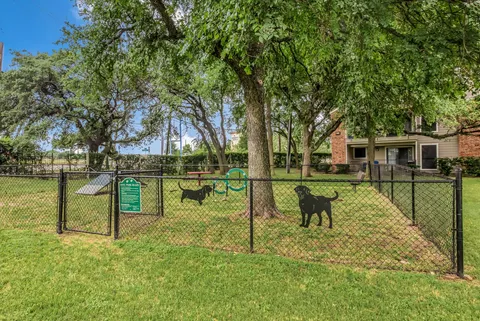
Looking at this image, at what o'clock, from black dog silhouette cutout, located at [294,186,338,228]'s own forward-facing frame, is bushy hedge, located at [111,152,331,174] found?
The bushy hedge is roughly at 2 o'clock from the black dog silhouette cutout.

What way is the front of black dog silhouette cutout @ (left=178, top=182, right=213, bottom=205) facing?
to the viewer's right

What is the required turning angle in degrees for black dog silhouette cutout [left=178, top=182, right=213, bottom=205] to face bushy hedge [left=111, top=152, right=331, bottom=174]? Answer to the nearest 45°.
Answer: approximately 90° to its left

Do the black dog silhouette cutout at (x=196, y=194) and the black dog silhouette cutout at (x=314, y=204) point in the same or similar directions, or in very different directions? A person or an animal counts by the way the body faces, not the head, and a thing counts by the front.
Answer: very different directions

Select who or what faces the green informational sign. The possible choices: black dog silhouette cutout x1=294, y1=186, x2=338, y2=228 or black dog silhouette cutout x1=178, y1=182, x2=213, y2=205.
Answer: black dog silhouette cutout x1=294, y1=186, x2=338, y2=228

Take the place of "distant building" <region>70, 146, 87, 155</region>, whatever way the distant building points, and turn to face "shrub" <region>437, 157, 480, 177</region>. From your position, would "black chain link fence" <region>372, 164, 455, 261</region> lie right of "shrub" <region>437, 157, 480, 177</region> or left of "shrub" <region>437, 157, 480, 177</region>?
right

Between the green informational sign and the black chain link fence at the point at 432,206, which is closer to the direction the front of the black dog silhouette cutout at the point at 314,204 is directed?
the green informational sign

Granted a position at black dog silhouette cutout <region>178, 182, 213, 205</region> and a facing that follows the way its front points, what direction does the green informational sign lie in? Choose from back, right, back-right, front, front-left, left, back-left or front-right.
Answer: back-right

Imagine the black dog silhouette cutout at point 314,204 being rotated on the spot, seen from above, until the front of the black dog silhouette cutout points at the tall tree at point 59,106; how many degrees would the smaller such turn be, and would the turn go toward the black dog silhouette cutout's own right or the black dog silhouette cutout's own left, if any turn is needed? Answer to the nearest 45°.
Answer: approximately 45° to the black dog silhouette cutout's own right

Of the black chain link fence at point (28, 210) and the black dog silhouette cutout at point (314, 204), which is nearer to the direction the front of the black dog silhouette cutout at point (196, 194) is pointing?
the black dog silhouette cutout

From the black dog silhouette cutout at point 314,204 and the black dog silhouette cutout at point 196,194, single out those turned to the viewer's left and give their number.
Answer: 1

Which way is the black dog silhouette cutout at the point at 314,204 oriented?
to the viewer's left
